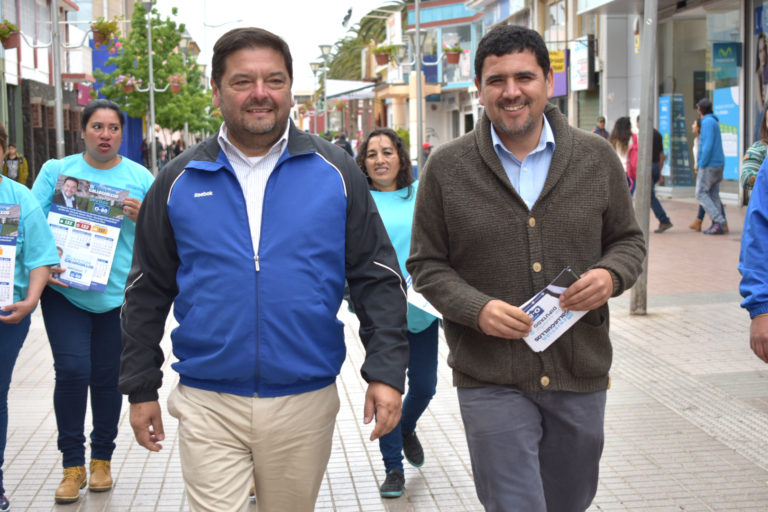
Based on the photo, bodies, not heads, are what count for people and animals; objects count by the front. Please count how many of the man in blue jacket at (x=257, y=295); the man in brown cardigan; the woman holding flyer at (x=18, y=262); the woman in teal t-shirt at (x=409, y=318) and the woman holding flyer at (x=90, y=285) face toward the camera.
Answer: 5

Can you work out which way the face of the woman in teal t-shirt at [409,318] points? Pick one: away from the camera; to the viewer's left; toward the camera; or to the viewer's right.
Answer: toward the camera

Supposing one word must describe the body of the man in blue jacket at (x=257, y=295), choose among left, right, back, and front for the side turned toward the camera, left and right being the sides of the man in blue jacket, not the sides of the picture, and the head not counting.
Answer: front

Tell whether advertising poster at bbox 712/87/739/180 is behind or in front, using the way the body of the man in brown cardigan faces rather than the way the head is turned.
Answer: behind

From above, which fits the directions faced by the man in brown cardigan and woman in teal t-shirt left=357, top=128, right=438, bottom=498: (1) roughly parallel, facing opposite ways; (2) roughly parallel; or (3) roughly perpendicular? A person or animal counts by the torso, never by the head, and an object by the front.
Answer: roughly parallel

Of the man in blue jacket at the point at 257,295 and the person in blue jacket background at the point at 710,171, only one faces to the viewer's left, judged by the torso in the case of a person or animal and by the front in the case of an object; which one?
the person in blue jacket background

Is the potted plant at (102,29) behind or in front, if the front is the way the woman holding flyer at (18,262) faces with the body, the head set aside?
behind

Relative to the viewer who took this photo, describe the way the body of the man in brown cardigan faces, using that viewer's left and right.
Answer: facing the viewer

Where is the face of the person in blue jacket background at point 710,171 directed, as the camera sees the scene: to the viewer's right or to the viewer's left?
to the viewer's left
